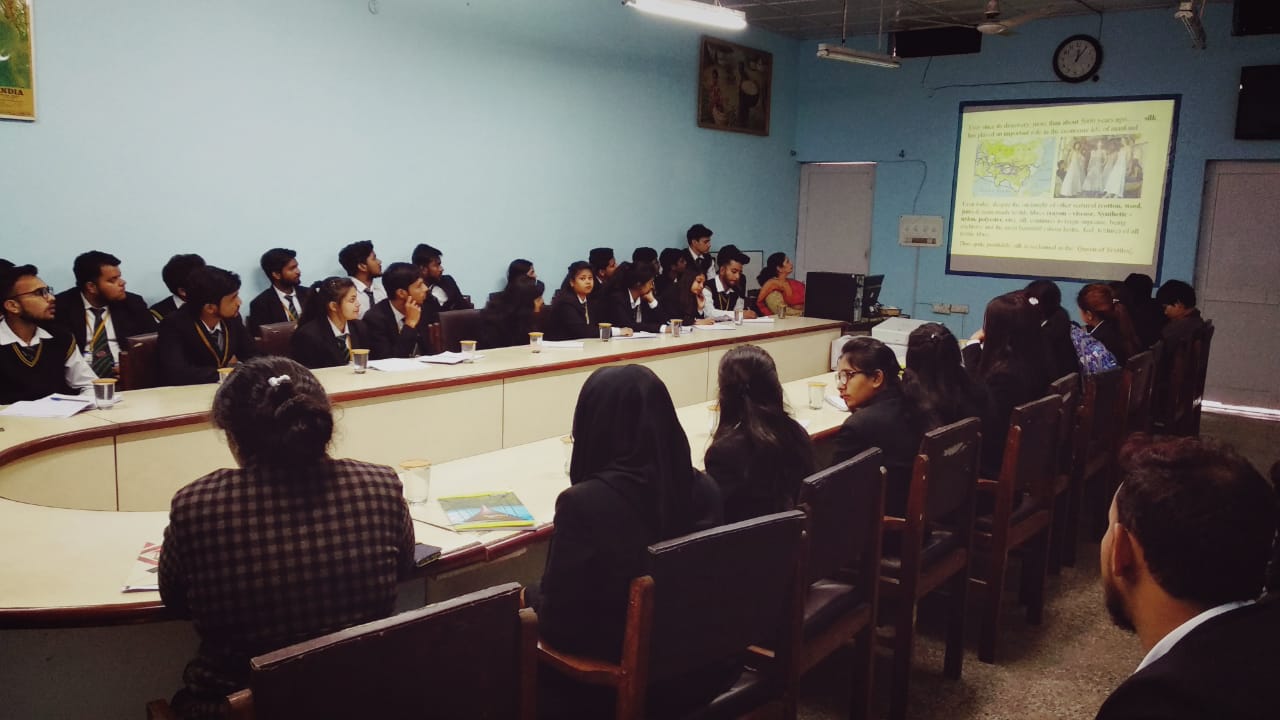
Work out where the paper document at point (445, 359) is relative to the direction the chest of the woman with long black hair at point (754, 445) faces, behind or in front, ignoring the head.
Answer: in front

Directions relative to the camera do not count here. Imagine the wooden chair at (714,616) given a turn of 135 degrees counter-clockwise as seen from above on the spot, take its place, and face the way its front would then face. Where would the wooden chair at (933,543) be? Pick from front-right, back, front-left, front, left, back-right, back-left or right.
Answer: back-left

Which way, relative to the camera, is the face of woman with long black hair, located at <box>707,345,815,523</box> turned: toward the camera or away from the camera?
away from the camera

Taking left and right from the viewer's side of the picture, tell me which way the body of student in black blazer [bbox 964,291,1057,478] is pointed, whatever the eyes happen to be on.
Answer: facing away from the viewer and to the left of the viewer

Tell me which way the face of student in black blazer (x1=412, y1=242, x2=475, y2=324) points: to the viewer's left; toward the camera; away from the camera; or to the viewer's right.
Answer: to the viewer's right

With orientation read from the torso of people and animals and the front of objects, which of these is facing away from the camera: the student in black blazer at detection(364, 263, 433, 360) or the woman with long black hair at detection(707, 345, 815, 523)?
the woman with long black hair

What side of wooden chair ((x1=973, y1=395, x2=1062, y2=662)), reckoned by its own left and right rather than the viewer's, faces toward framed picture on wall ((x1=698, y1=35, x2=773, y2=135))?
front

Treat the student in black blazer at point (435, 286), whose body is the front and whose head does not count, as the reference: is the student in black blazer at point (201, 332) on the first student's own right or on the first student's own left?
on the first student's own right

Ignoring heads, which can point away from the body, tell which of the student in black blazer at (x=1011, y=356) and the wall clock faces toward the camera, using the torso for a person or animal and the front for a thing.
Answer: the wall clock

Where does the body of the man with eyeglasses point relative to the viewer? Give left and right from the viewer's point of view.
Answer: facing the viewer and to the right of the viewer

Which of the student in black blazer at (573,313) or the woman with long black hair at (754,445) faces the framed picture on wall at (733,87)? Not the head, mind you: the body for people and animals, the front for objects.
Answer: the woman with long black hair

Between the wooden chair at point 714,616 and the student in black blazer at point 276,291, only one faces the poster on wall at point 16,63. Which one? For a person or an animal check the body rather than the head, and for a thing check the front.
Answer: the wooden chair

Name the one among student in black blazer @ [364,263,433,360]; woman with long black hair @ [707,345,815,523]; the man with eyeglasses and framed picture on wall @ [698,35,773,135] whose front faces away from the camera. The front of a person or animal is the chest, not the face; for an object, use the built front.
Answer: the woman with long black hair

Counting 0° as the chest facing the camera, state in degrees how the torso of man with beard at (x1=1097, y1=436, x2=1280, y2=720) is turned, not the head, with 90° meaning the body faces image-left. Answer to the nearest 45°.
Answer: approximately 135°

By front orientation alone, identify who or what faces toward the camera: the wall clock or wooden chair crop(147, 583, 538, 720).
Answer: the wall clock

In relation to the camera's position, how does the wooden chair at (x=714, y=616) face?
facing away from the viewer and to the left of the viewer

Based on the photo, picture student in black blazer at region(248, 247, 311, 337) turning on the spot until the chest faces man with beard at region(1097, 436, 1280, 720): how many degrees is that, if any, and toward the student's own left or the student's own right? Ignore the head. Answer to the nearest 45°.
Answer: approximately 45° to the student's own right

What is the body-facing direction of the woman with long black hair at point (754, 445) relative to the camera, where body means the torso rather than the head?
away from the camera

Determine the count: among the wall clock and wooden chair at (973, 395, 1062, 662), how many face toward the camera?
1

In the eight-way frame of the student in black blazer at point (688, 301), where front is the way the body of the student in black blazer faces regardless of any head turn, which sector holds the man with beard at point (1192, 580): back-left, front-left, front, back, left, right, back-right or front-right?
front-right

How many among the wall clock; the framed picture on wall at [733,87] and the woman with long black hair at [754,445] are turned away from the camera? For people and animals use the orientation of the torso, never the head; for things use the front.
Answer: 1

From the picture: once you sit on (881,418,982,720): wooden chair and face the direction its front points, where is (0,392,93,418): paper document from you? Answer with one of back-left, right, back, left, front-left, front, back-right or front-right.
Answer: front-left
